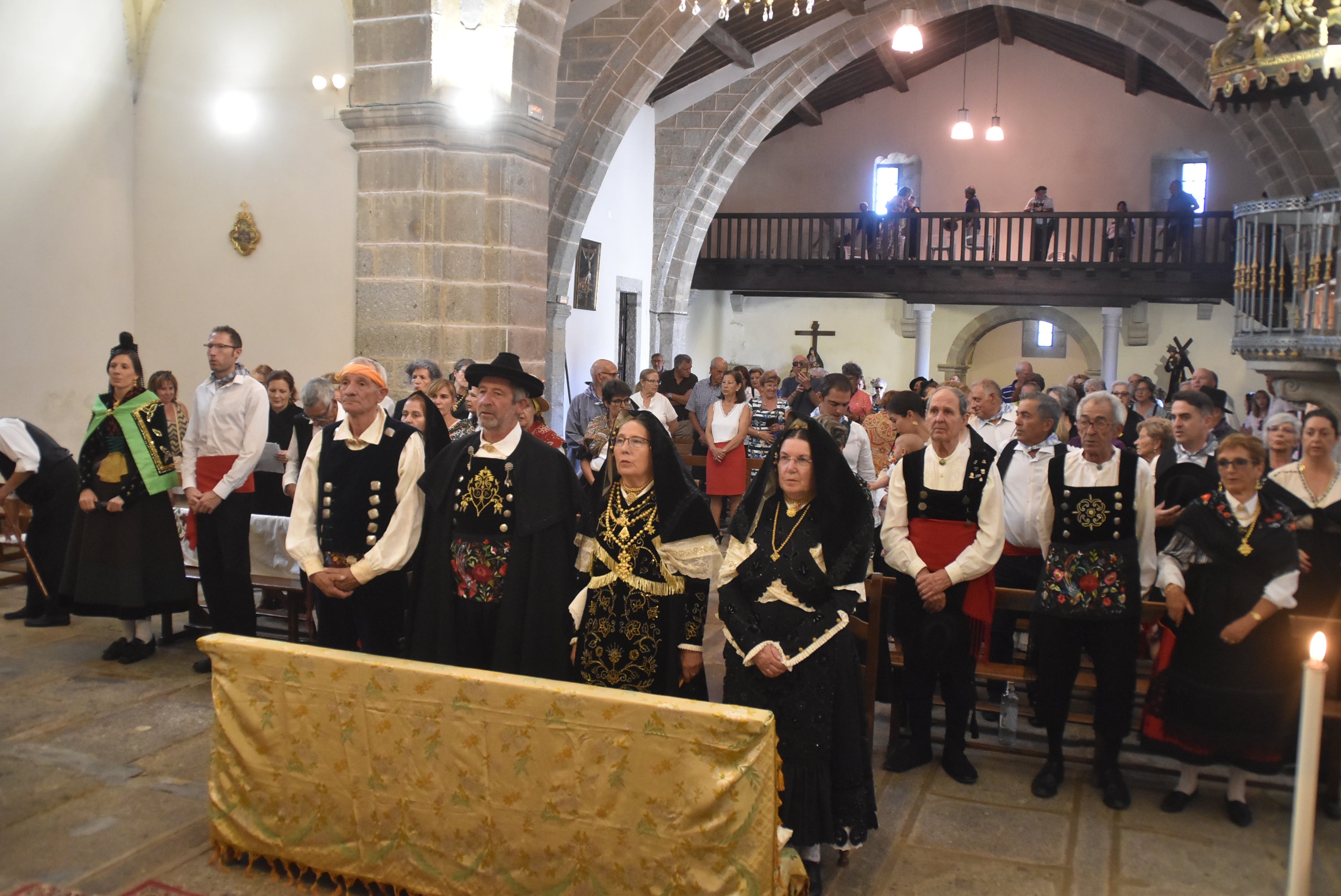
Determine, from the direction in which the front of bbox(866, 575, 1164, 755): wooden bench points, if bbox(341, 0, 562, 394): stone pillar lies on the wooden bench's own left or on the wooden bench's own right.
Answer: on the wooden bench's own right

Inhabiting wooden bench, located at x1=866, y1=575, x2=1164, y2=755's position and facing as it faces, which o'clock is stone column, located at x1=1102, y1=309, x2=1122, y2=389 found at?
The stone column is roughly at 6 o'clock from the wooden bench.

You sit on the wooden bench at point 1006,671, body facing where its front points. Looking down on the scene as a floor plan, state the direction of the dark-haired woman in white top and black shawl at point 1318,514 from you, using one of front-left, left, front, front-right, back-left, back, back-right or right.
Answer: left

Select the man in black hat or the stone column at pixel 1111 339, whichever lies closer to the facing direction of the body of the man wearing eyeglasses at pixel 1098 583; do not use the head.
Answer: the man in black hat

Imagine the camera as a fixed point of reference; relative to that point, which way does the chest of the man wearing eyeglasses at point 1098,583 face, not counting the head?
toward the camera

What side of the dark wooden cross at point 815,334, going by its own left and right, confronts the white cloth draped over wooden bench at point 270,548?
front

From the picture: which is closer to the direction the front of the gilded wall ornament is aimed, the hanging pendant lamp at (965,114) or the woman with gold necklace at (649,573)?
the woman with gold necklace

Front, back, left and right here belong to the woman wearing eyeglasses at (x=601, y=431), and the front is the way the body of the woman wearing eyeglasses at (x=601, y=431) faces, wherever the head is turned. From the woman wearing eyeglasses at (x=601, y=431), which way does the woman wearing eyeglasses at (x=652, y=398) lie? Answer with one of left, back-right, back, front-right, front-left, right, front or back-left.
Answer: back-left

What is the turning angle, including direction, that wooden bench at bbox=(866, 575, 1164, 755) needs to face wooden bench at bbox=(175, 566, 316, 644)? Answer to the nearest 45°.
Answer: approximately 90° to its right

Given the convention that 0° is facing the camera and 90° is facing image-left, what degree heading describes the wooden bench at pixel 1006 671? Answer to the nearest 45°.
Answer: approximately 0°

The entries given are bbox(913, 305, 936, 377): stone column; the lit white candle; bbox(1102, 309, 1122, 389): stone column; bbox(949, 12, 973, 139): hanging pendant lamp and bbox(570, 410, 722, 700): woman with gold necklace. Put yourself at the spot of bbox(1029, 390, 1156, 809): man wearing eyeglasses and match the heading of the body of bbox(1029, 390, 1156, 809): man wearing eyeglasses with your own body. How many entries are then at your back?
3

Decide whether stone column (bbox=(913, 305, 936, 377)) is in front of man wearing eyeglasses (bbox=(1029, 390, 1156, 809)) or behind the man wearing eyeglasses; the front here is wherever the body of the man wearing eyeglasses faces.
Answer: behind

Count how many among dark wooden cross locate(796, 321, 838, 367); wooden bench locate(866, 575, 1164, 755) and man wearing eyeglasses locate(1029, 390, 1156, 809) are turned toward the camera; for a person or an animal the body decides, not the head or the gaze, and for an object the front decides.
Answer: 3

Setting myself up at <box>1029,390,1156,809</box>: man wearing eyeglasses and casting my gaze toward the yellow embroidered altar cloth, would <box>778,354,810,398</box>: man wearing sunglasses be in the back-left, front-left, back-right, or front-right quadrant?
back-right

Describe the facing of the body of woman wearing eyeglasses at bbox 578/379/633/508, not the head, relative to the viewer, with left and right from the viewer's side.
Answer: facing the viewer and to the right of the viewer

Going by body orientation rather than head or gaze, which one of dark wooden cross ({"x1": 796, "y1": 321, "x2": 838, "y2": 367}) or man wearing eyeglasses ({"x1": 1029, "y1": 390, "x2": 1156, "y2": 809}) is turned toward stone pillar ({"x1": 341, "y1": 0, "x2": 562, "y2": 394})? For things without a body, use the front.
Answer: the dark wooden cross

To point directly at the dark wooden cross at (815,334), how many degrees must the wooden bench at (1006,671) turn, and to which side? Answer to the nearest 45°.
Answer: approximately 180°

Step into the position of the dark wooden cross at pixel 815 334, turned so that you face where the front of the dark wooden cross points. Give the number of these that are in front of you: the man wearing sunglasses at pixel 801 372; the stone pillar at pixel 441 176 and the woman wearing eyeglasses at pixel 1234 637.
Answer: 3
